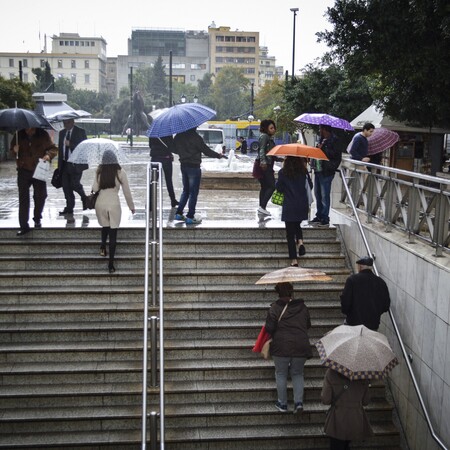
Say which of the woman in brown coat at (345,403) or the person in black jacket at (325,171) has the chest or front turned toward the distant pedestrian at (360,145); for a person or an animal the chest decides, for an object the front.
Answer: the woman in brown coat

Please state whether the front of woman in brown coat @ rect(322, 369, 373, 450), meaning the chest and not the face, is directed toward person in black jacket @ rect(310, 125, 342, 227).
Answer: yes

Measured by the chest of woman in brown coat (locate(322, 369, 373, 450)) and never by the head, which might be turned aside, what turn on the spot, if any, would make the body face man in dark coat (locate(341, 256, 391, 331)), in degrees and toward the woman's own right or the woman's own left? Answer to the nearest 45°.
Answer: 0° — they already face them

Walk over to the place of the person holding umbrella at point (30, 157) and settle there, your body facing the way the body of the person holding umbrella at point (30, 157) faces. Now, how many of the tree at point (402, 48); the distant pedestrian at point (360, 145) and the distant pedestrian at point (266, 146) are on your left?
3

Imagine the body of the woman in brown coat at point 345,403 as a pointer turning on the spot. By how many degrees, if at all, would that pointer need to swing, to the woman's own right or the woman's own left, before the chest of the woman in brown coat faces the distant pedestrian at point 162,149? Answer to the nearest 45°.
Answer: approximately 45° to the woman's own left

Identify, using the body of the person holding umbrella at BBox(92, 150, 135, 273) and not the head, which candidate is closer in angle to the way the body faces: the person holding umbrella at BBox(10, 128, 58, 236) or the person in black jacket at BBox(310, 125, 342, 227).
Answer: the person holding umbrella
